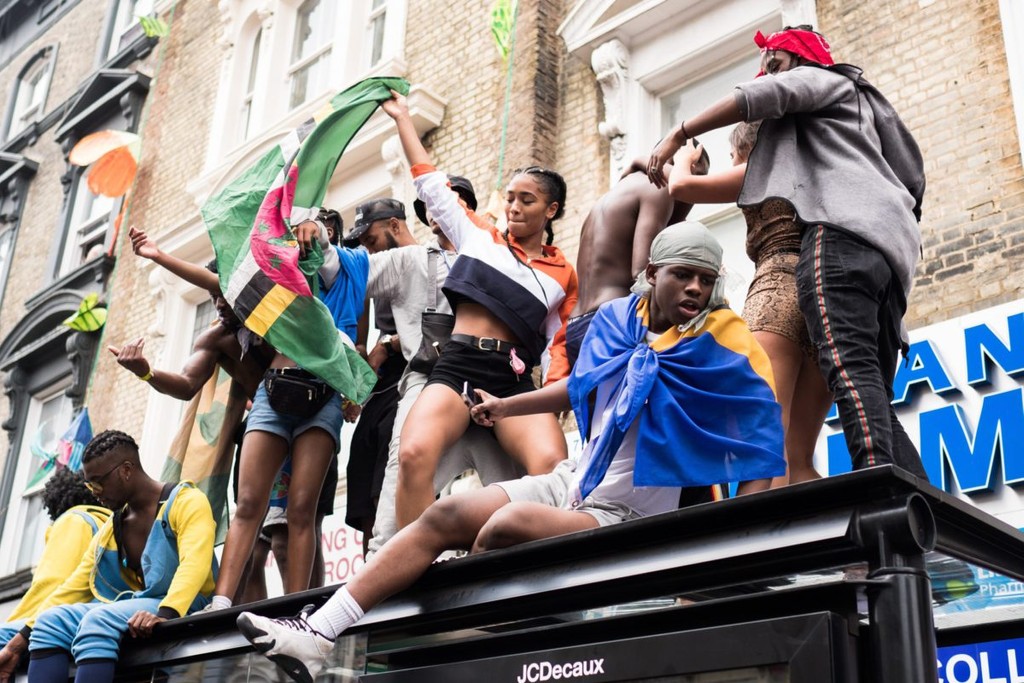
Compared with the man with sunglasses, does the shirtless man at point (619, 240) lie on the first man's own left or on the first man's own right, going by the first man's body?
on the first man's own left

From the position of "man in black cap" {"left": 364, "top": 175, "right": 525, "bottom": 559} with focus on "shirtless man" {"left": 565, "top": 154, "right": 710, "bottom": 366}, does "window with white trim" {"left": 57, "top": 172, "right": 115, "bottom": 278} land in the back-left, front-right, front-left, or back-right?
back-left

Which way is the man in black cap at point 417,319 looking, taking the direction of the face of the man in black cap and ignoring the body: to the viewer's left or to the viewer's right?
to the viewer's left

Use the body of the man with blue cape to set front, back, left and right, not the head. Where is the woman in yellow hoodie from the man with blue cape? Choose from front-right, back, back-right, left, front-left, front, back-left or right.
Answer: right

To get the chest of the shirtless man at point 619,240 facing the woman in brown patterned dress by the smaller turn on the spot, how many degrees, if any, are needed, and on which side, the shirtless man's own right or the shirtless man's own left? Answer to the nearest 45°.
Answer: approximately 90° to the shirtless man's own right

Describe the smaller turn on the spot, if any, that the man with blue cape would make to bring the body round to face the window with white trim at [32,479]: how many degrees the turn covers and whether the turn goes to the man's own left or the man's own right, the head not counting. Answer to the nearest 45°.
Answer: approximately 90° to the man's own right

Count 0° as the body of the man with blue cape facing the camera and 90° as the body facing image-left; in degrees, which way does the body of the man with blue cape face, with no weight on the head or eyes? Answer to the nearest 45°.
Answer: approximately 45°

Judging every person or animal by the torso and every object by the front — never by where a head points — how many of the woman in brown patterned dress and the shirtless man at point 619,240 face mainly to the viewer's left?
1

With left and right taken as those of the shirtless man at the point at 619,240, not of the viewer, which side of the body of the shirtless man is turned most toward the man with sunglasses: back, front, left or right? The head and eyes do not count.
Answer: left

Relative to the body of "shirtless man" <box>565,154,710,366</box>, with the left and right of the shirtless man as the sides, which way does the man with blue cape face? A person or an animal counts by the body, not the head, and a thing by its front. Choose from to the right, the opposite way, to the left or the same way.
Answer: the opposite way

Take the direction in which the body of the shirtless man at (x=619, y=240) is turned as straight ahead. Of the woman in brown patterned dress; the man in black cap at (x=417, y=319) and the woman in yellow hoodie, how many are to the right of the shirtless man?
1

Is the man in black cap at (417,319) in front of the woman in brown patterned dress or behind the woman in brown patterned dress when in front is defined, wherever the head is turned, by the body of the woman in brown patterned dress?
in front

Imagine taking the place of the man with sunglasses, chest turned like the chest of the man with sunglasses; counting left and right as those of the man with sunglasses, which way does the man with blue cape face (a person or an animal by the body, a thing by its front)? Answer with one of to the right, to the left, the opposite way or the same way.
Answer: the same way

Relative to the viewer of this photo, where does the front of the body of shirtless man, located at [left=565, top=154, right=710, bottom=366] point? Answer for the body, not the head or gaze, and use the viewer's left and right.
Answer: facing away from the viewer and to the right of the viewer

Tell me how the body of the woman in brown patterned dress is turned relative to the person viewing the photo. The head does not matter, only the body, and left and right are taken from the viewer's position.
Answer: facing to the left of the viewer
